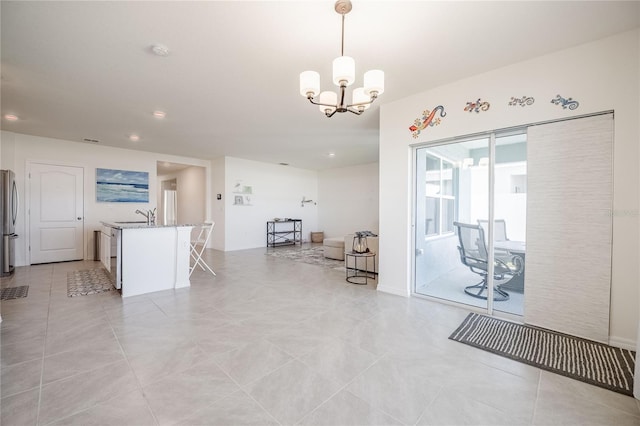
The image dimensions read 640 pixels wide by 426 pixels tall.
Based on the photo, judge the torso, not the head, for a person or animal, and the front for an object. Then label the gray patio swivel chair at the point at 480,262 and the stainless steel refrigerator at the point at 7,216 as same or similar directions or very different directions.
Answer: same or similar directions

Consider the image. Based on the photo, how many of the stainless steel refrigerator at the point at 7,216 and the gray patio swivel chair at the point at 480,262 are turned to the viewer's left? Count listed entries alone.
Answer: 0

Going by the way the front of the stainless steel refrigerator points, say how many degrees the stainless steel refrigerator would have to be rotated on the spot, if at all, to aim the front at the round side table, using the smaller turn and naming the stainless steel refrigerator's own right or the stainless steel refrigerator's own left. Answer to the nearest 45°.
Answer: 0° — it already faces it

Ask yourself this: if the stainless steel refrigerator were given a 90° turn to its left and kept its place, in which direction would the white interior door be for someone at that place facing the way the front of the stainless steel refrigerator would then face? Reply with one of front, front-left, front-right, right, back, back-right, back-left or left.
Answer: front

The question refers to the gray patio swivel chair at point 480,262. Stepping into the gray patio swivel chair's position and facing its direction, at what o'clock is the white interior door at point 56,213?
The white interior door is roughly at 7 o'clock from the gray patio swivel chair.

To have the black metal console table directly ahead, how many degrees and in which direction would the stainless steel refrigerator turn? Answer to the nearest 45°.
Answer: approximately 45° to its left

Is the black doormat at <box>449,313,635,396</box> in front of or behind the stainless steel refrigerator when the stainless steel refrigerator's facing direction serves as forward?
in front

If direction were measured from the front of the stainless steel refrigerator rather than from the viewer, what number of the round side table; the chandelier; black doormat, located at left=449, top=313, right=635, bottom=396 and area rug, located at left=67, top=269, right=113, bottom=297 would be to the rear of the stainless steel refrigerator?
0

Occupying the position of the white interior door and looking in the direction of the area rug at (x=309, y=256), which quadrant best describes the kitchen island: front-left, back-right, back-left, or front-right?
front-right

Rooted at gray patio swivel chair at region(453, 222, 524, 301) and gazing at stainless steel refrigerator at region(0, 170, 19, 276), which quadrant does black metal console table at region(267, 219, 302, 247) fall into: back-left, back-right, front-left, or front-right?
front-right

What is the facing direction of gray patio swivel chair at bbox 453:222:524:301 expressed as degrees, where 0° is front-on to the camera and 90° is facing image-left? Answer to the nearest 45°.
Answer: approximately 225°

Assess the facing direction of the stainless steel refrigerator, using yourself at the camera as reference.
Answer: facing the viewer and to the right of the viewer

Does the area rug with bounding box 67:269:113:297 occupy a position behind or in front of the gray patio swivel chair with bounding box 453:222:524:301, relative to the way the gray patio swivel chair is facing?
behind

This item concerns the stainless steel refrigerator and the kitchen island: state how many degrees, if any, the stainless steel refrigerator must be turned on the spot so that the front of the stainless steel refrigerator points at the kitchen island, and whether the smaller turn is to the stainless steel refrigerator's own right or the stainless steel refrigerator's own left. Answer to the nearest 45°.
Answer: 0° — it already faces it

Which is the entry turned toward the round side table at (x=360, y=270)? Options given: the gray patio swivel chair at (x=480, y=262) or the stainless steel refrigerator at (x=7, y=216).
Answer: the stainless steel refrigerator
